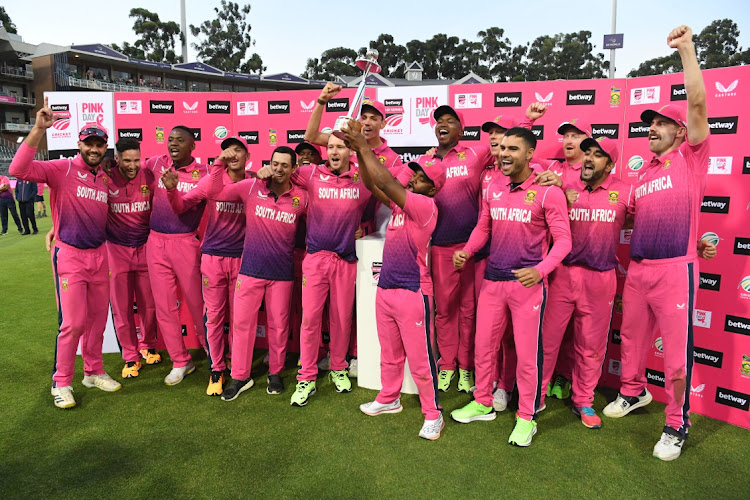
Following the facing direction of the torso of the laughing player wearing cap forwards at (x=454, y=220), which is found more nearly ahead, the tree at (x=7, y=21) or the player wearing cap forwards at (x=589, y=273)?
the player wearing cap forwards

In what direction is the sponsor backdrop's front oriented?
toward the camera

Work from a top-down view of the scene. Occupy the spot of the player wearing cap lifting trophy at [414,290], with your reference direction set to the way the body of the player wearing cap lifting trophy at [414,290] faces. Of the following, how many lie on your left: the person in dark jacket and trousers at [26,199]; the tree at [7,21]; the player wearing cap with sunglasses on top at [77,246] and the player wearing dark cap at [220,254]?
0

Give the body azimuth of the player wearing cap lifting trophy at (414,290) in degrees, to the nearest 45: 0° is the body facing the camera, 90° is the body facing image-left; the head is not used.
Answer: approximately 45°

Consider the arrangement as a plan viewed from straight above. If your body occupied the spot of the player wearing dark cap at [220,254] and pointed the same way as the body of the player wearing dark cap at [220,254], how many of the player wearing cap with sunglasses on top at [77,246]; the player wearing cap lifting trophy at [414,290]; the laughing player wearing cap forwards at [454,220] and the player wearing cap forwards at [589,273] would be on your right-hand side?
1

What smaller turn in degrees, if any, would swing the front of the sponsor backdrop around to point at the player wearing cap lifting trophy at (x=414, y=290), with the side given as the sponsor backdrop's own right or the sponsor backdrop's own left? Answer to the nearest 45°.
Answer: approximately 45° to the sponsor backdrop's own right

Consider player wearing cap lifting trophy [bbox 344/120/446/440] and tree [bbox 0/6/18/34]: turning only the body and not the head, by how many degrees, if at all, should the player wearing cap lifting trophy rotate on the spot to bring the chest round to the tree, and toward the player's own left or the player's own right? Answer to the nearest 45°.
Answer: approximately 90° to the player's own right

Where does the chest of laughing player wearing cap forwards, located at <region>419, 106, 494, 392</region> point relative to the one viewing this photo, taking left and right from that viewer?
facing the viewer

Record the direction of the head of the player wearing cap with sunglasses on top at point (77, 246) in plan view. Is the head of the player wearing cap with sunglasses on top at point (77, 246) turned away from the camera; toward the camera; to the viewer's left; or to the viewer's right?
toward the camera

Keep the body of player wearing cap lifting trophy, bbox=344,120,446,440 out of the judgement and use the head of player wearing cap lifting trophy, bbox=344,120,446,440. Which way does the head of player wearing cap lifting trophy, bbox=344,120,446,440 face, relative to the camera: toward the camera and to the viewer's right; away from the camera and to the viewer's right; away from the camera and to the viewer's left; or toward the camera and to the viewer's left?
toward the camera and to the viewer's left

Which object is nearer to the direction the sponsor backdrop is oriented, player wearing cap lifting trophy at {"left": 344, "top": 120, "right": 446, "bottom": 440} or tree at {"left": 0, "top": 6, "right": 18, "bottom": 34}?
the player wearing cap lifting trophy

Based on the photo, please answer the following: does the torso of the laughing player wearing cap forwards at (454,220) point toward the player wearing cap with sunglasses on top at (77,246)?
no

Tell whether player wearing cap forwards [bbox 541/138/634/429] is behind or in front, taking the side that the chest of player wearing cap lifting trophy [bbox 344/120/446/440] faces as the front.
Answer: behind

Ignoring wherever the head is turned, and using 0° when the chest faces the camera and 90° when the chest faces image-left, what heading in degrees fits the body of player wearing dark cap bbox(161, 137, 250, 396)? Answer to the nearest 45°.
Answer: approximately 0°

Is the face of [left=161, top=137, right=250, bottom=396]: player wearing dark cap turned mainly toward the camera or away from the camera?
toward the camera

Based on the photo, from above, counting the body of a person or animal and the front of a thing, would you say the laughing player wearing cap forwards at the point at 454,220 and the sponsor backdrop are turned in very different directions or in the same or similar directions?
same or similar directions

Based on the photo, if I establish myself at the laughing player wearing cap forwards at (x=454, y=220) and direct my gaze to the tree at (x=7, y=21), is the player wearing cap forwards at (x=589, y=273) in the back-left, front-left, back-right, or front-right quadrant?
back-right
